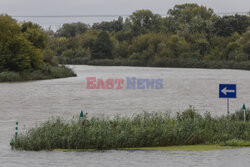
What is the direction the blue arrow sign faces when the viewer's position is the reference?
facing the viewer
